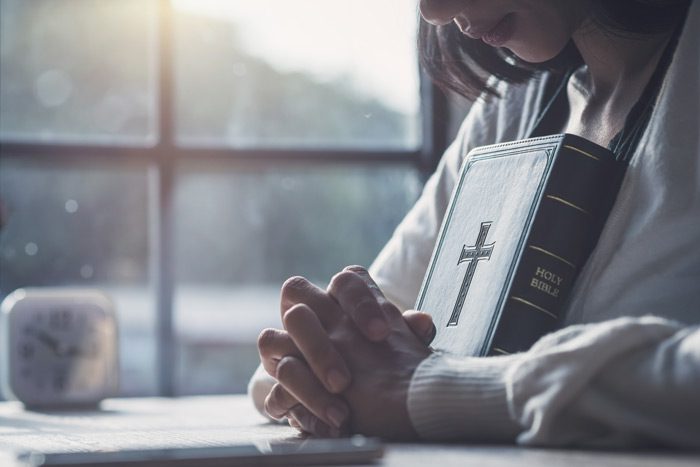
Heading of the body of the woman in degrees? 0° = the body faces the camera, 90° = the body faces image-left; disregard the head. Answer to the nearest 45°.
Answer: approximately 45°

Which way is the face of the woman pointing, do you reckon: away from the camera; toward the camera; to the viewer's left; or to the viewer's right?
to the viewer's left

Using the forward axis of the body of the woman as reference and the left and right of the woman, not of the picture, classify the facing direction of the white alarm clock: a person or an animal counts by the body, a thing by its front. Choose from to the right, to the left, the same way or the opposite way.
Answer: to the left

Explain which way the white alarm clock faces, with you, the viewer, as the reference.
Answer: facing the viewer

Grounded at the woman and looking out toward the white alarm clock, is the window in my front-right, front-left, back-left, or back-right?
front-right

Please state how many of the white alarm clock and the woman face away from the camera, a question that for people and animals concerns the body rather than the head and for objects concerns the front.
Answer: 0

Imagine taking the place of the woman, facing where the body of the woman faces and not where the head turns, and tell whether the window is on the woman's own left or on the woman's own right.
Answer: on the woman's own right

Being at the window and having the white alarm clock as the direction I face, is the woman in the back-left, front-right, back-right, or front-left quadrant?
front-left

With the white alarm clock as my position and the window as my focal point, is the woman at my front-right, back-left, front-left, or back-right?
back-right

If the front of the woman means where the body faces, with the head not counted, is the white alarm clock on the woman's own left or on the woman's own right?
on the woman's own right
